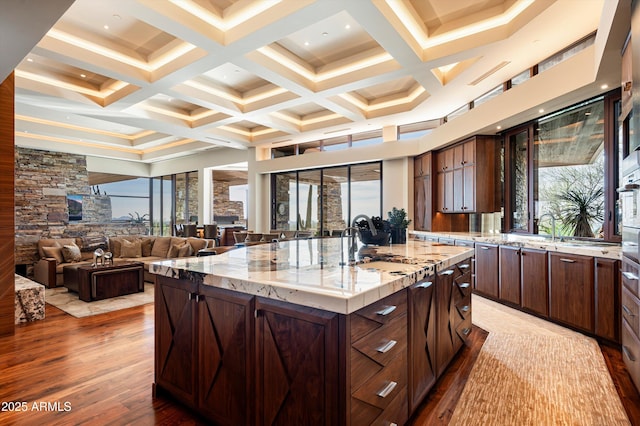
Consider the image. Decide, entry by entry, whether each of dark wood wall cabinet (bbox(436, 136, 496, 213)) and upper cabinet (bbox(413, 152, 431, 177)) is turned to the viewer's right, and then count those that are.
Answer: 0

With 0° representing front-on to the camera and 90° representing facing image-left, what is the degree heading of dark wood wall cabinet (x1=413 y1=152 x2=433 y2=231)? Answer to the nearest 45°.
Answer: approximately 45°

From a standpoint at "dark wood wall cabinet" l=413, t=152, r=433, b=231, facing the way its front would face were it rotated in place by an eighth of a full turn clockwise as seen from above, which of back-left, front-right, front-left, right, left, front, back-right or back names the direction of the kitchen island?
left

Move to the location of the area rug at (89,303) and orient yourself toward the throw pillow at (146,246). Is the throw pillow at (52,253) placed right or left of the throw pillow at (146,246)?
left

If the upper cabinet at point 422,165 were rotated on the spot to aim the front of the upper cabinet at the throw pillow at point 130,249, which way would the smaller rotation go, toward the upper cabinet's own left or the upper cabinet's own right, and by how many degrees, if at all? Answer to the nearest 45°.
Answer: approximately 45° to the upper cabinet's own right

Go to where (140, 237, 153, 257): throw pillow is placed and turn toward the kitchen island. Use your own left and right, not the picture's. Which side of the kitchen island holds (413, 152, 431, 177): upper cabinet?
left

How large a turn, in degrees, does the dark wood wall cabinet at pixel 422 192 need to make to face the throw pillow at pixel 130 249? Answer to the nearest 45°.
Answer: approximately 45° to its right

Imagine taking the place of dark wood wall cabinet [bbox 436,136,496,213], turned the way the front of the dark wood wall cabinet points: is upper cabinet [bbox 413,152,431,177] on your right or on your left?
on your right

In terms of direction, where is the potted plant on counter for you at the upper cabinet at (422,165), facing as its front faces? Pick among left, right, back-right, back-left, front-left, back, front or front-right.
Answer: front-left

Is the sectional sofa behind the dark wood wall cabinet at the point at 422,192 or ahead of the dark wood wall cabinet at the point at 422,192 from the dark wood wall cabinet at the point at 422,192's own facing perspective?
ahead

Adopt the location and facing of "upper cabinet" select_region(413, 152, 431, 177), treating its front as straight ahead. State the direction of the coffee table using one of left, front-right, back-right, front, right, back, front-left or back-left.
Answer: front

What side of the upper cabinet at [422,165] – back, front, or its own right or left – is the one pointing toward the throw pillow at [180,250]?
front

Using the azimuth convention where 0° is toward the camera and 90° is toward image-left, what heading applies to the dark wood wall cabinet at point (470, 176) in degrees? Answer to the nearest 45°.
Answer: approximately 45°
